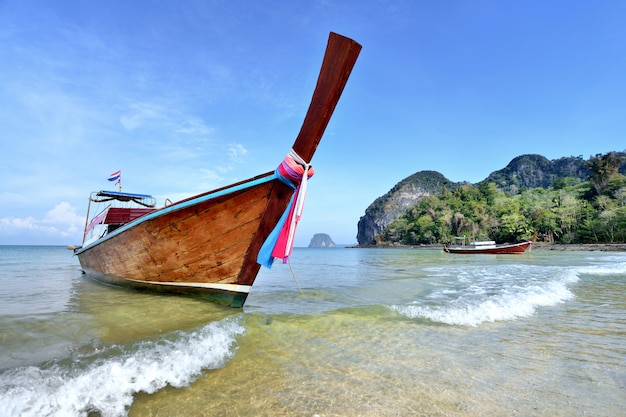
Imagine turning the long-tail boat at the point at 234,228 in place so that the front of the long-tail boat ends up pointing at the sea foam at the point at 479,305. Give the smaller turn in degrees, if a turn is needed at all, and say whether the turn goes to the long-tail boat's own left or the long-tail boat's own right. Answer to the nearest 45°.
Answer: approximately 45° to the long-tail boat's own left

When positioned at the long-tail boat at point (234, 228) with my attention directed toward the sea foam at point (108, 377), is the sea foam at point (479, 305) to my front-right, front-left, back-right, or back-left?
front-left

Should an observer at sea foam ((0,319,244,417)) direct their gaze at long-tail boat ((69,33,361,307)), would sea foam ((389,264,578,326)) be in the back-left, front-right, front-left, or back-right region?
front-right

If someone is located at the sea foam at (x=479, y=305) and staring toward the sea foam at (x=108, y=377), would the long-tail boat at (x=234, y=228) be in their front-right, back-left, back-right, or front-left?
front-right

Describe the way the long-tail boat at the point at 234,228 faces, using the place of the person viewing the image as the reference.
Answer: facing the viewer and to the right of the viewer

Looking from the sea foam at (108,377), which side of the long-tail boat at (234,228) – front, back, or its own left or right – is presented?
right
